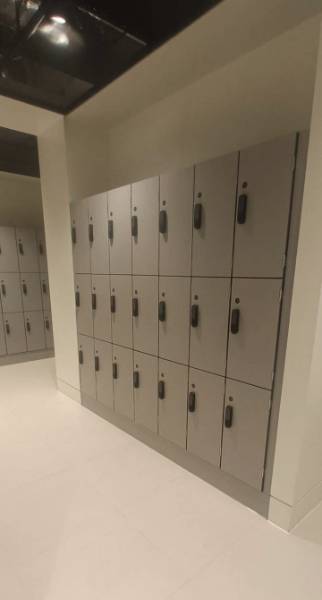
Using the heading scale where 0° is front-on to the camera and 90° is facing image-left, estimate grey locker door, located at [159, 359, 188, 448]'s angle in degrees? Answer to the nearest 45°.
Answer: approximately 45°

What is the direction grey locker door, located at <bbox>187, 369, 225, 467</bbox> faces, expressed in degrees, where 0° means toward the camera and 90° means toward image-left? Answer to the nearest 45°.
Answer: approximately 45°

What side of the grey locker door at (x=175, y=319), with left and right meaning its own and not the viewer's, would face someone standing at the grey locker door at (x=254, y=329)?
left

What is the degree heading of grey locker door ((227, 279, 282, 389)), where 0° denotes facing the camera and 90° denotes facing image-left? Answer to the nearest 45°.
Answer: approximately 45°

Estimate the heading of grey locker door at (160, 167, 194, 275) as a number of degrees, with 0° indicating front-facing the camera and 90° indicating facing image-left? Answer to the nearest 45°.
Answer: approximately 45°

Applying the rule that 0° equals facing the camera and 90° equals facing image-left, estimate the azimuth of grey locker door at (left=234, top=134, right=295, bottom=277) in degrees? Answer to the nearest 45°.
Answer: approximately 45°
